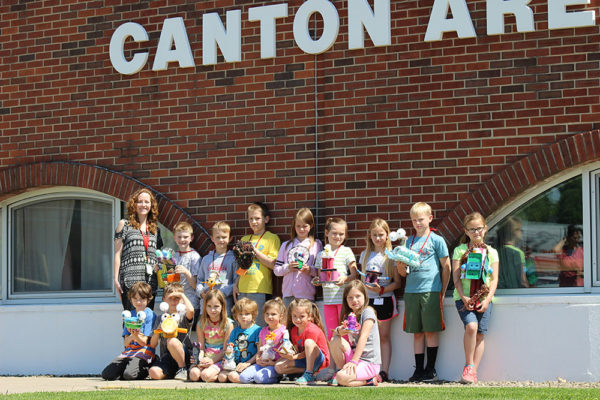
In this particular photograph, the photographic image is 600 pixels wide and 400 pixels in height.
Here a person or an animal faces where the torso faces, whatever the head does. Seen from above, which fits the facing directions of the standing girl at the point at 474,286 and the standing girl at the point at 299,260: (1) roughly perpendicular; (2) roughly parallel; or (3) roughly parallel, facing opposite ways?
roughly parallel

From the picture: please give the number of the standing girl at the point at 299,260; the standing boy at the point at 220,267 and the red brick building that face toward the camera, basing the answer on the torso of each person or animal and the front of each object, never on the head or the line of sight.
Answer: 3

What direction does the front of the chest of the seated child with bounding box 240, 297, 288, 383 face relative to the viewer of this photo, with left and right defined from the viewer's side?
facing the viewer and to the left of the viewer

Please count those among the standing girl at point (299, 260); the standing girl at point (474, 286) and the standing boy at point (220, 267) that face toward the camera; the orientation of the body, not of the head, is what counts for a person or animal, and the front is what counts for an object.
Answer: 3

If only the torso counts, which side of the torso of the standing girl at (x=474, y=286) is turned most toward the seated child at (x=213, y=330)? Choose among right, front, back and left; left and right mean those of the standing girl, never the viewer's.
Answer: right

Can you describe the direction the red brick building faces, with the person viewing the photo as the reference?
facing the viewer

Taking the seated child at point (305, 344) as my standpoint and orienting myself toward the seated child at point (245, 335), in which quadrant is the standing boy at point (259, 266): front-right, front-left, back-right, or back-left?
front-right

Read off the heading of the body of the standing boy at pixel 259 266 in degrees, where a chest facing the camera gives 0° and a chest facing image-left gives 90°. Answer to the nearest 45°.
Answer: approximately 45°

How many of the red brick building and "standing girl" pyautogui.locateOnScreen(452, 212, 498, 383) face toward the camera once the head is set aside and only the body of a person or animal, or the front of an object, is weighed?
2

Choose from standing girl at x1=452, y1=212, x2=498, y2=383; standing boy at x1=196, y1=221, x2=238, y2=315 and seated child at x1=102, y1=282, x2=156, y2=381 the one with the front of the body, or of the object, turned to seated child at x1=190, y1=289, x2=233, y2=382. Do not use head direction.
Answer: the standing boy

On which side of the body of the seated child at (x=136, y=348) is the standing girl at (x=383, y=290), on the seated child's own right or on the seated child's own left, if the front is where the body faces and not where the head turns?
on the seated child's own left

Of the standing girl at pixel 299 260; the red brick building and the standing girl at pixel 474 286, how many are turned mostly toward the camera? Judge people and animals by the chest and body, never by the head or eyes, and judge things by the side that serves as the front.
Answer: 3

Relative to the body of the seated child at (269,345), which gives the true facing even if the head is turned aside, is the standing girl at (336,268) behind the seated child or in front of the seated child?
behind

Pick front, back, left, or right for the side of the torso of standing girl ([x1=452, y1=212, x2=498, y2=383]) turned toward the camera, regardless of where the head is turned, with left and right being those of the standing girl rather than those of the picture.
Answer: front

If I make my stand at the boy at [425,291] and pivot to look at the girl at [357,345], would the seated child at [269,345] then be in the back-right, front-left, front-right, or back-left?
front-right

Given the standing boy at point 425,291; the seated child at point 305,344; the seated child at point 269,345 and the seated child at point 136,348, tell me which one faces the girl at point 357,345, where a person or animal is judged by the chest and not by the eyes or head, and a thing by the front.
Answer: the standing boy
